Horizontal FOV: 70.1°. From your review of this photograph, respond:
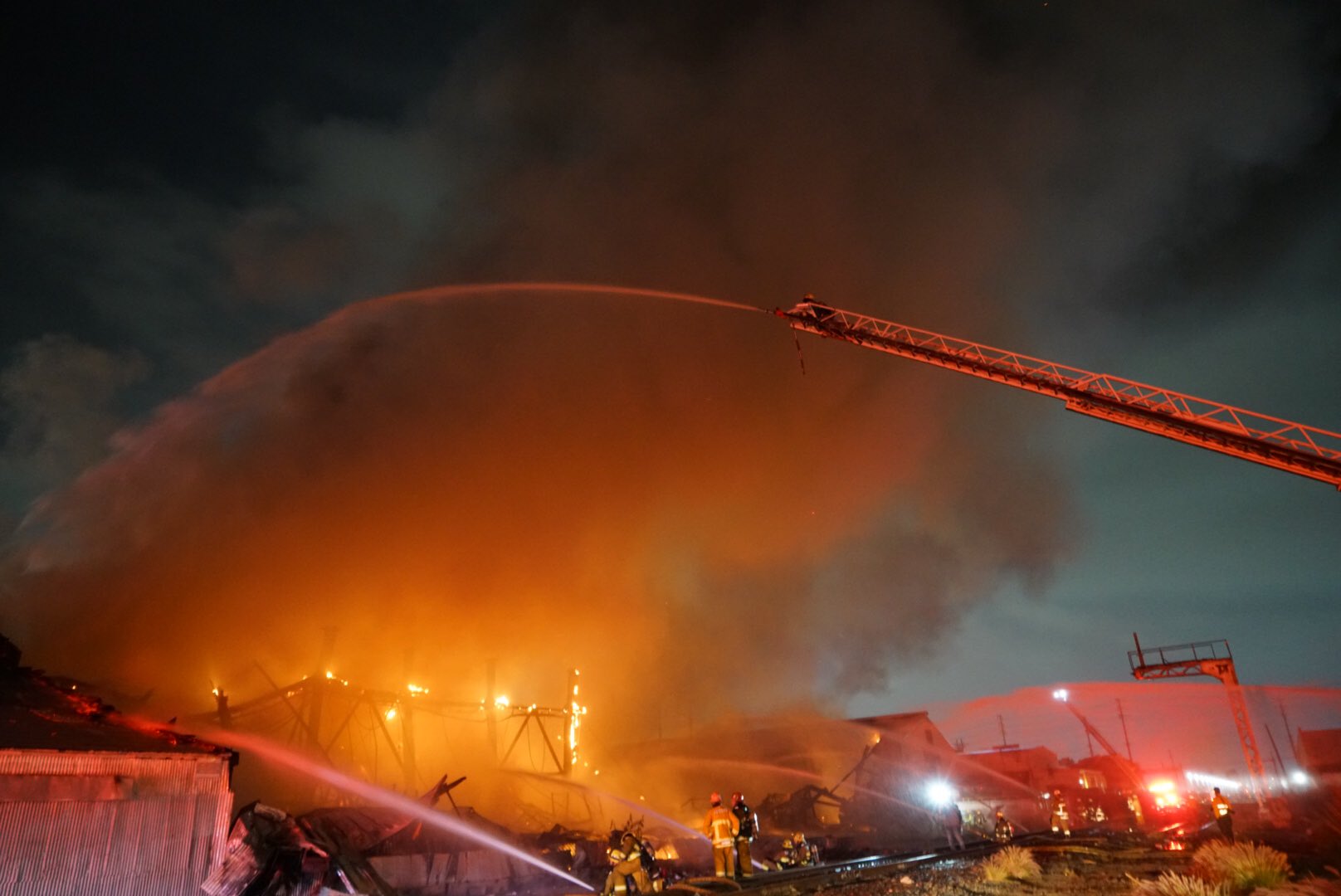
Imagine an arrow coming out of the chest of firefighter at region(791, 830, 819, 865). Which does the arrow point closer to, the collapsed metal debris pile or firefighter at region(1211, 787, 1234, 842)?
the collapsed metal debris pile

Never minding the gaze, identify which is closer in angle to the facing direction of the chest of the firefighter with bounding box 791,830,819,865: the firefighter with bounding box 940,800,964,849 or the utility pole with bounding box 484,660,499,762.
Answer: the utility pole

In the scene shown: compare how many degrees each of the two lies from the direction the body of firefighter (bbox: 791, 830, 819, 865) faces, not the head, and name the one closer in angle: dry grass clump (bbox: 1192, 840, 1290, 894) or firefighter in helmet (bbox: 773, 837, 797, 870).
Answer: the firefighter in helmet

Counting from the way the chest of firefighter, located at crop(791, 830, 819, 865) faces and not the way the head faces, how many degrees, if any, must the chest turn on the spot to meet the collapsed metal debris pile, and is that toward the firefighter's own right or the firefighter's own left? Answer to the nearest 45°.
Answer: approximately 45° to the firefighter's own left

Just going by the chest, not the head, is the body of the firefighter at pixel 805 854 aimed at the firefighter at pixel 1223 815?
no

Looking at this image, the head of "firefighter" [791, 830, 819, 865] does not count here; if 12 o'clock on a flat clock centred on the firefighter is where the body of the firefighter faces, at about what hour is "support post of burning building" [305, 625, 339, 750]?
The support post of burning building is roughly at 12 o'clock from the firefighter.

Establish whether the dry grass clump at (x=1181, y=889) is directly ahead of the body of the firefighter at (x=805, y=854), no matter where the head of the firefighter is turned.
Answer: no

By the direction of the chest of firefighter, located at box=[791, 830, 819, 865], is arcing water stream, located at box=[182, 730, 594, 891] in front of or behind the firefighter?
in front

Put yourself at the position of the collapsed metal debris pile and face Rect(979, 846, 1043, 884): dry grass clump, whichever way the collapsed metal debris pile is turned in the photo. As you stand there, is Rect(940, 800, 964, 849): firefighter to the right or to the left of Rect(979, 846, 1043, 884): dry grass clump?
left

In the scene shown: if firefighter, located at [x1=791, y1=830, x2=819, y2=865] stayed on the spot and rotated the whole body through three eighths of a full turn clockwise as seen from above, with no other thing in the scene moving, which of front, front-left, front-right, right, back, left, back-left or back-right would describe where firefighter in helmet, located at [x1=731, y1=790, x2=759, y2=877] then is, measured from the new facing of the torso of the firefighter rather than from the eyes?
back-right

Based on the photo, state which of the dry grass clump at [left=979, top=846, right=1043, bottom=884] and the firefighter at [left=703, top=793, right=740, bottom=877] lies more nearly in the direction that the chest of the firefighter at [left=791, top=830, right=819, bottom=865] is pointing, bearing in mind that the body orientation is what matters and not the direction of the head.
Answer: the firefighter

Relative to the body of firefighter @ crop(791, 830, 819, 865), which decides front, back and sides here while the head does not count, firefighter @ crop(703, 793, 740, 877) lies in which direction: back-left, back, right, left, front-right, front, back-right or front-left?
left
